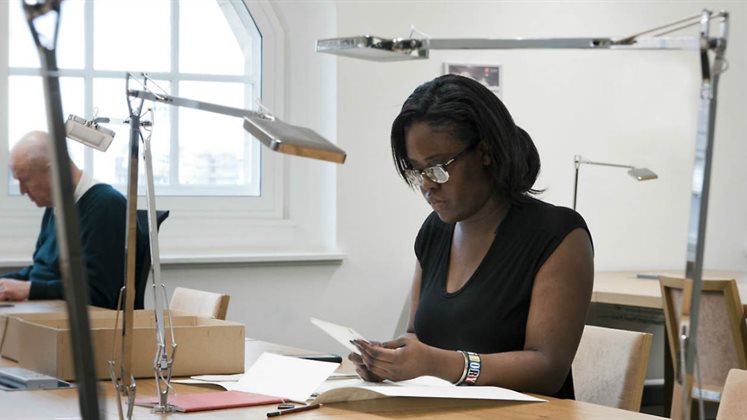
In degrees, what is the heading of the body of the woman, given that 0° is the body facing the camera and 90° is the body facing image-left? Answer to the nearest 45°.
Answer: approximately 45°

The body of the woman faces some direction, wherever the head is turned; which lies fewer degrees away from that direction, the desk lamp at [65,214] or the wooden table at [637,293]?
the desk lamp

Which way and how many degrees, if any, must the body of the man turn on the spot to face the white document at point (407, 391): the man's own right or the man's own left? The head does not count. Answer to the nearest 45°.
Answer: approximately 90° to the man's own left

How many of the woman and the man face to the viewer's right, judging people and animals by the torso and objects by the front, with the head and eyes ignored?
0

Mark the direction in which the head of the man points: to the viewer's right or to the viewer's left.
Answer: to the viewer's left

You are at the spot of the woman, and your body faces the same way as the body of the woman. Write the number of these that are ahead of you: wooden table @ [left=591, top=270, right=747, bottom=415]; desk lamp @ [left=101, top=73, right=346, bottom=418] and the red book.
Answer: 2

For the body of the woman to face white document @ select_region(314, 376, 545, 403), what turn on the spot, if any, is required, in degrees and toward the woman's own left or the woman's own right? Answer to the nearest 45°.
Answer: approximately 45° to the woman's own left

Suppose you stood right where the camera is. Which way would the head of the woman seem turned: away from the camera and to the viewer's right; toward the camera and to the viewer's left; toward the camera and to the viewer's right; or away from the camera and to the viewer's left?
toward the camera and to the viewer's left

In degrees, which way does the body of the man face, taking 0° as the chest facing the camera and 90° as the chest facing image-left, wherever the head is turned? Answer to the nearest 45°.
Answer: approximately 90°
